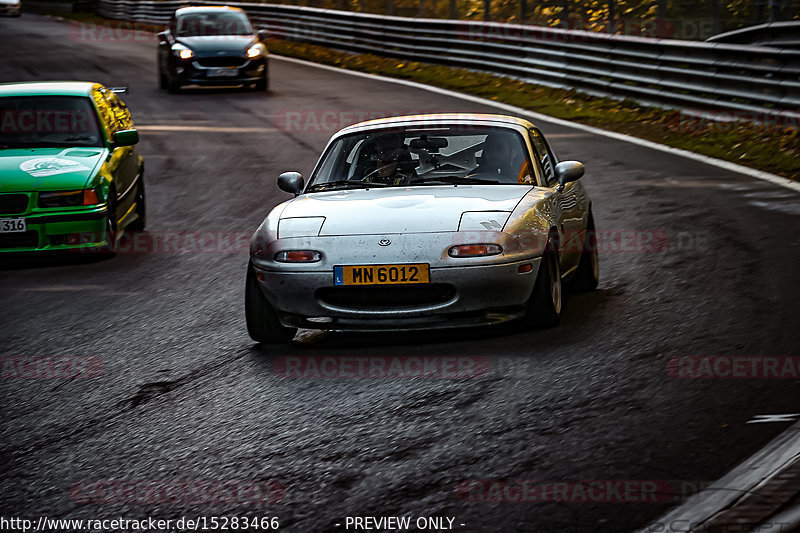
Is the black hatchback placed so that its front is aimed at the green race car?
yes

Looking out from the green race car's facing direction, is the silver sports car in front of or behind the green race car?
in front

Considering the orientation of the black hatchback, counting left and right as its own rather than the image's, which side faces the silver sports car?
front

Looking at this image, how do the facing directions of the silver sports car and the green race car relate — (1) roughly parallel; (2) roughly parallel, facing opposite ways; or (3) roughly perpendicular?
roughly parallel

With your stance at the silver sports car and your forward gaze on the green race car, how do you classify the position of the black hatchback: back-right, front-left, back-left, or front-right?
front-right

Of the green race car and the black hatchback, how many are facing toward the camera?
2

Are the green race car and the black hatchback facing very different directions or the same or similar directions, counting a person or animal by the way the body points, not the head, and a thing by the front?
same or similar directions

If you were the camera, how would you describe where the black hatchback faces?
facing the viewer

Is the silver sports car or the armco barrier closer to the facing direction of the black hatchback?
the silver sports car

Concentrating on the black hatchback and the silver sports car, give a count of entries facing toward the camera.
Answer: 2

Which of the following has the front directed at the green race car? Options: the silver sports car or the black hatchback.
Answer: the black hatchback

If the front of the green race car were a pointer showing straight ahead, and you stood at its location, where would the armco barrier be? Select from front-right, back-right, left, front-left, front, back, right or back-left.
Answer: back-left

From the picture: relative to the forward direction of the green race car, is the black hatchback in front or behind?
behind

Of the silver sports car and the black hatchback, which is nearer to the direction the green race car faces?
the silver sports car

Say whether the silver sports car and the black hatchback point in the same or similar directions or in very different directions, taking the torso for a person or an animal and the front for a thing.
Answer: same or similar directions
